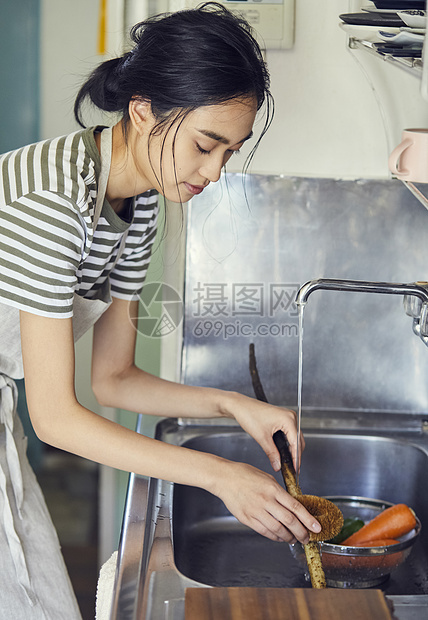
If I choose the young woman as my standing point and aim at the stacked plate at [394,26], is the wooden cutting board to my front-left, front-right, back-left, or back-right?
front-right

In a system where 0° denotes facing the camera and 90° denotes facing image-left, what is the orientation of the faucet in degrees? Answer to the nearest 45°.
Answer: approximately 90°
